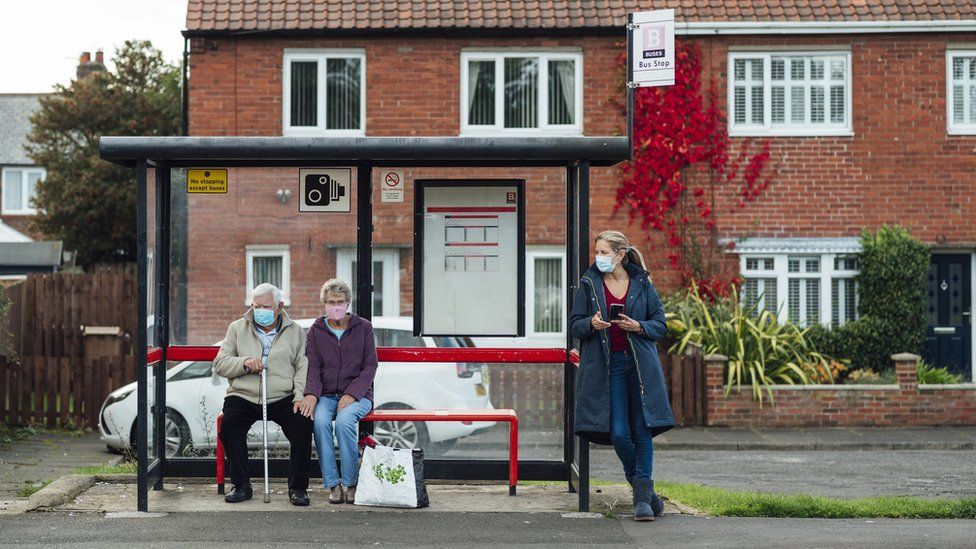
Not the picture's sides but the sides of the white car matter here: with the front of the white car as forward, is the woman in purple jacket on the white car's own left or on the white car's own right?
on the white car's own left

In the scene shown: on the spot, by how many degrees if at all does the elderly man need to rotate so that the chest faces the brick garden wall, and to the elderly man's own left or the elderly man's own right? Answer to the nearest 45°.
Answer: approximately 135° to the elderly man's own left

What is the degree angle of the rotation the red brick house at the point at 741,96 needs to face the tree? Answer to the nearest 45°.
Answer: approximately 135° to its right

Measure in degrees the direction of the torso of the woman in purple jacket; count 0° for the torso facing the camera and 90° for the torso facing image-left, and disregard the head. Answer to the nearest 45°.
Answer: approximately 0°

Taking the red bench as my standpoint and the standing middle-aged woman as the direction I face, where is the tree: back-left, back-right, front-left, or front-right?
back-left

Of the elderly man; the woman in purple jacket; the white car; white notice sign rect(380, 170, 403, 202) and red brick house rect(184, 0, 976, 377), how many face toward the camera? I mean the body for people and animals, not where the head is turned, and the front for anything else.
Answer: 4

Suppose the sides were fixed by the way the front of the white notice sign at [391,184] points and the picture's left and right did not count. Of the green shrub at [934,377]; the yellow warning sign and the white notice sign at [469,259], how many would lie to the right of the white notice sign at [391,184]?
1

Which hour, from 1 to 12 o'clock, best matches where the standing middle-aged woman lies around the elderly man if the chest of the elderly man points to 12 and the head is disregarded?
The standing middle-aged woman is roughly at 10 o'clock from the elderly man.

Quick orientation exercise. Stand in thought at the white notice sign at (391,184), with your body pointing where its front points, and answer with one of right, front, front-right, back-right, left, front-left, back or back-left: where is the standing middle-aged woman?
front-left

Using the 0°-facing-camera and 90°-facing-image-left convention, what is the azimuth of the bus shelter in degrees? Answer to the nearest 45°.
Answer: approximately 0°

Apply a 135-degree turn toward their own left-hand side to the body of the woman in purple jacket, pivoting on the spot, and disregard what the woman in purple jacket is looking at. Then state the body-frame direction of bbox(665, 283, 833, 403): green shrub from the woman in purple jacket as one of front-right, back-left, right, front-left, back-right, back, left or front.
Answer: front
